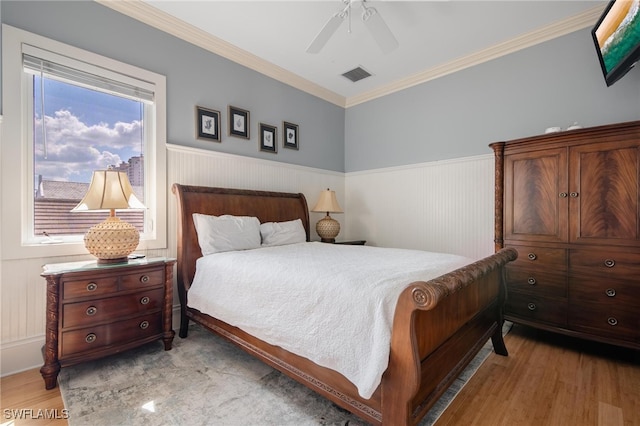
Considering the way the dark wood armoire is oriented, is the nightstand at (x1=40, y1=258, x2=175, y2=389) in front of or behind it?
in front

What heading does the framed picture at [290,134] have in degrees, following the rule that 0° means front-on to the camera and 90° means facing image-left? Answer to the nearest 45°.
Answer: approximately 315°

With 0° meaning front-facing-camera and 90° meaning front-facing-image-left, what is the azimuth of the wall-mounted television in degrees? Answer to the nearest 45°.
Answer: approximately 45°

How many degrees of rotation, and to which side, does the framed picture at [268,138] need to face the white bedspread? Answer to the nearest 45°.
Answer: approximately 45° to its right

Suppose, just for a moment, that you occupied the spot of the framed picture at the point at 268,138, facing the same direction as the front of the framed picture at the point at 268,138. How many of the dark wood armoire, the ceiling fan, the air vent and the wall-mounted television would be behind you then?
0

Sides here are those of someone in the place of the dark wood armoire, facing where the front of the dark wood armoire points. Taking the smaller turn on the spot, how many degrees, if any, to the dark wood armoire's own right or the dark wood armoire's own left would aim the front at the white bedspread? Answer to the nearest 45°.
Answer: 0° — it already faces it

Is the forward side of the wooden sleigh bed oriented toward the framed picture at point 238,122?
no

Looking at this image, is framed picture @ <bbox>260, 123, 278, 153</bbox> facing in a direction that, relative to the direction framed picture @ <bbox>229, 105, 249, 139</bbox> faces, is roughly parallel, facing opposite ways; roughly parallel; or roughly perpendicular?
roughly parallel

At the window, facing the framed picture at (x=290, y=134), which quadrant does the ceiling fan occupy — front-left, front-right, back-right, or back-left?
front-right

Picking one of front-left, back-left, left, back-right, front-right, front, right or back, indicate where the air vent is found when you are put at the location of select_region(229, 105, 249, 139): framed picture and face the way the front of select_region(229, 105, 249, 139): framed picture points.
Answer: front-left

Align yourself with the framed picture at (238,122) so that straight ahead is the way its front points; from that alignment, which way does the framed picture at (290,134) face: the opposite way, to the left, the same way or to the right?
the same way

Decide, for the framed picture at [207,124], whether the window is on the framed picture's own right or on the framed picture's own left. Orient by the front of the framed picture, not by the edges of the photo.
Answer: on the framed picture's own right

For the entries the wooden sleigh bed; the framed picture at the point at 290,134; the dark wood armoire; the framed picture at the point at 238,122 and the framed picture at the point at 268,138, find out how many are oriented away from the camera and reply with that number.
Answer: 0

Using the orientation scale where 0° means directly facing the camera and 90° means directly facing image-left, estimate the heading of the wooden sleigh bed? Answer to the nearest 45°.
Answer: approximately 315°

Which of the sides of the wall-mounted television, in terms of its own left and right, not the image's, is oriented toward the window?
front

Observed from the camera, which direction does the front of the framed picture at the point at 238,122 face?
facing the viewer and to the right of the viewer

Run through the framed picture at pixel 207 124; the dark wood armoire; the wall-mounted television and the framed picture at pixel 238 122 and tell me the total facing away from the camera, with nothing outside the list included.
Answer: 0

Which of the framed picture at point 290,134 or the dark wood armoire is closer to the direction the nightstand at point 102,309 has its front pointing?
the dark wood armoire

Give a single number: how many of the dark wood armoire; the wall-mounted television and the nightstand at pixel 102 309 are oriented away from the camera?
0
